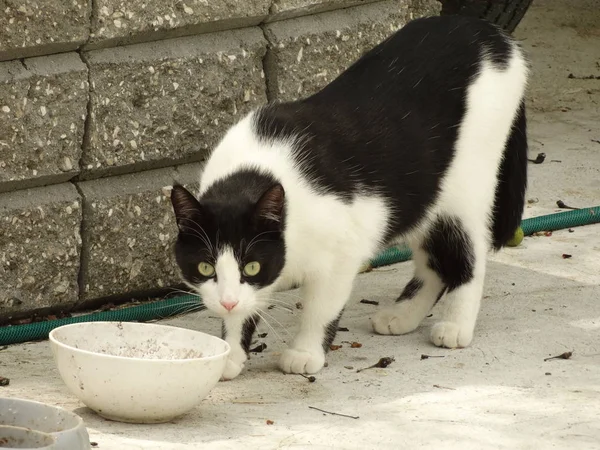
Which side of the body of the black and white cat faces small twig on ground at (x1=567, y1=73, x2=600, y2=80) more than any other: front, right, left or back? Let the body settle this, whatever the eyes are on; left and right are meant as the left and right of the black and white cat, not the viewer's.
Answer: back

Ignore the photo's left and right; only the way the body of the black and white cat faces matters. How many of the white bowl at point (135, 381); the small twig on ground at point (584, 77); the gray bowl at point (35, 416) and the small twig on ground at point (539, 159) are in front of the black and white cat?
2

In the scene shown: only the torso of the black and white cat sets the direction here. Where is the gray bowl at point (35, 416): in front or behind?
in front

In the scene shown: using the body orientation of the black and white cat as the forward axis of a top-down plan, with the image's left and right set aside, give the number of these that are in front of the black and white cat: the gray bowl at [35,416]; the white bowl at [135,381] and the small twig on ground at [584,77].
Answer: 2

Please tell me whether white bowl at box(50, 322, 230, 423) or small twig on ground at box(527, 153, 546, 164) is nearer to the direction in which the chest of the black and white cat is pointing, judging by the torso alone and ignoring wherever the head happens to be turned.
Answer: the white bowl

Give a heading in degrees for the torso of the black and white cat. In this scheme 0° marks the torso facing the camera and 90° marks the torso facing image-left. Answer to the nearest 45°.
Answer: approximately 45°

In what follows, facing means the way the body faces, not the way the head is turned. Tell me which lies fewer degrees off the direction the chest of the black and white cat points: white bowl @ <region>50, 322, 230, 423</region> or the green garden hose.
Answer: the white bowl

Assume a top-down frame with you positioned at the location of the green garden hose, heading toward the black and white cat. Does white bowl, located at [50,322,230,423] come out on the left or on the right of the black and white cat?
right

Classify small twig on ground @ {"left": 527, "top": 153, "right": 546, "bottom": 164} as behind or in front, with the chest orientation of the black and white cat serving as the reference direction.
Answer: behind

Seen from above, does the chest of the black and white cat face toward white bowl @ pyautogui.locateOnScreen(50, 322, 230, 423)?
yes
